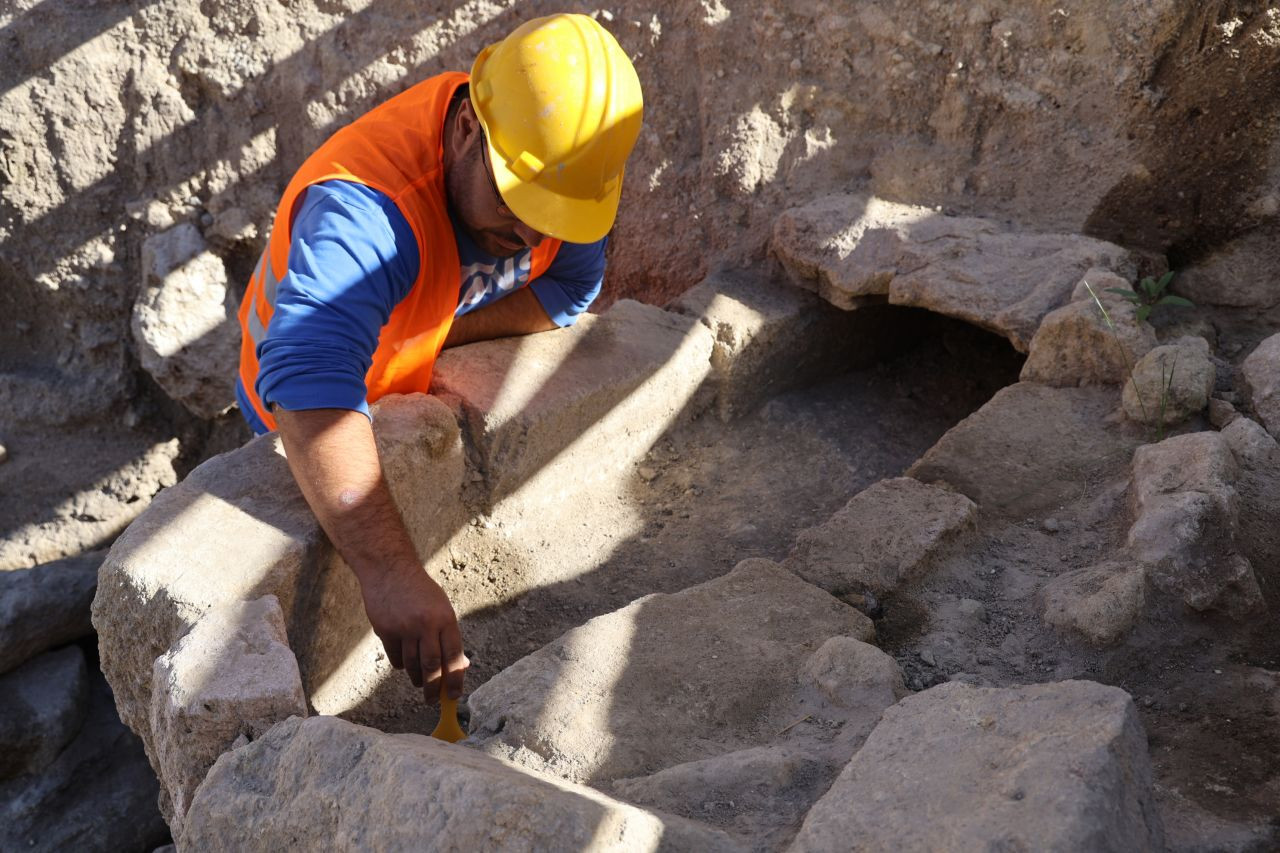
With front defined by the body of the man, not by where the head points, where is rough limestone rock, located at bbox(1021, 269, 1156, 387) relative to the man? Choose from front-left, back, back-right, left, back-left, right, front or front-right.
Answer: front-left

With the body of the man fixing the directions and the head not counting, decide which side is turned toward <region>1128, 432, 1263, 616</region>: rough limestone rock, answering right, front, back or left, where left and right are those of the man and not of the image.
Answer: front

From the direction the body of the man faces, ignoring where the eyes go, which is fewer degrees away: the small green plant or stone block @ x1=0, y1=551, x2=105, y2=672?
the small green plant

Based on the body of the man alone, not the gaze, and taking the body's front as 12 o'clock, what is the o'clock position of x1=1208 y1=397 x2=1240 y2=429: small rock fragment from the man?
The small rock fragment is roughly at 11 o'clock from the man.

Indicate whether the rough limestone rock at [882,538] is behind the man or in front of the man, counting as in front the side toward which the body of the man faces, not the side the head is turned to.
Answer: in front

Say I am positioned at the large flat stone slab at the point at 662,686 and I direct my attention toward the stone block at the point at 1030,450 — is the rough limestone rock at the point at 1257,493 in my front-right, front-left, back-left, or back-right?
front-right

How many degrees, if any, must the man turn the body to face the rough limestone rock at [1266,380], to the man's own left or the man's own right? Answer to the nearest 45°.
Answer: approximately 45° to the man's own left

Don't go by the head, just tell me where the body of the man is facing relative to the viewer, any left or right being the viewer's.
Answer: facing the viewer and to the right of the viewer
